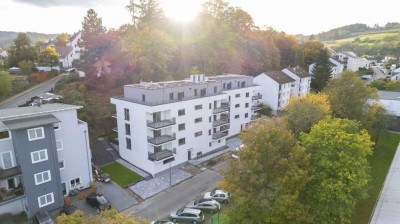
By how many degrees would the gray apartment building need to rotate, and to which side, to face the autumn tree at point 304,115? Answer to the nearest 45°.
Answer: approximately 90° to its left

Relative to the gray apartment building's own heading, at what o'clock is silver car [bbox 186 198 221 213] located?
The silver car is roughly at 10 o'clock from the gray apartment building.

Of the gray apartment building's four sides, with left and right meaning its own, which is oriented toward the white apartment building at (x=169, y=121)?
left

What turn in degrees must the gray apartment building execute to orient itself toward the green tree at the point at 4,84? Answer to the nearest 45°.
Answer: approximately 180°

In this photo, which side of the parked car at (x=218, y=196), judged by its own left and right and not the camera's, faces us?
left

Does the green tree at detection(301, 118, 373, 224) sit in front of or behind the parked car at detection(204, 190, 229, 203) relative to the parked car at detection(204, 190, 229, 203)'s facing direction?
behind

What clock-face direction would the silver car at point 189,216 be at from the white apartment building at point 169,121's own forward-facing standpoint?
The silver car is roughly at 1 o'clock from the white apartment building.

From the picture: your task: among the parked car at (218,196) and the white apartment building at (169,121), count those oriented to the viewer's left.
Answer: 1

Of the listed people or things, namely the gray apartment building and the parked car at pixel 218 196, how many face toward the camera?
1
